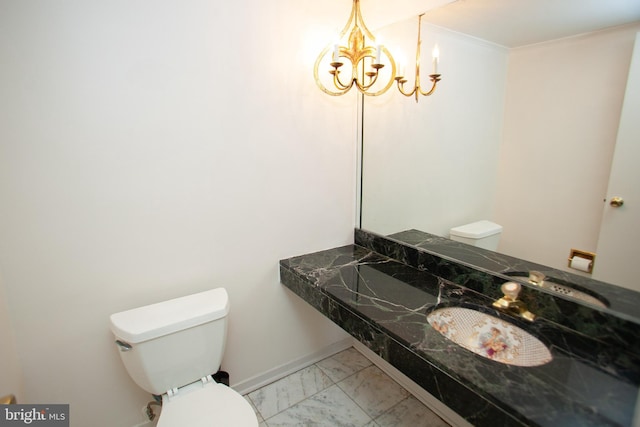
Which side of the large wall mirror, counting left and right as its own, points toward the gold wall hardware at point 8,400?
front

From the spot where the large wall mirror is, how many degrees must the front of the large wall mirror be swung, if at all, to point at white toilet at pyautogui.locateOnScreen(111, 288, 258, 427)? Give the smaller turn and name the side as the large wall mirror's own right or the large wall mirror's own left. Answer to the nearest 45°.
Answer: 0° — it already faces it

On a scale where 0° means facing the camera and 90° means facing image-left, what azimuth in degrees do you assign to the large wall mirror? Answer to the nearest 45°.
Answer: approximately 45°

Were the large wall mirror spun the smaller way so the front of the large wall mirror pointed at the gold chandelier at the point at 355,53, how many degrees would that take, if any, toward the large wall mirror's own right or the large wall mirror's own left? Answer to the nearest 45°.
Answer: approximately 45° to the large wall mirror's own right
